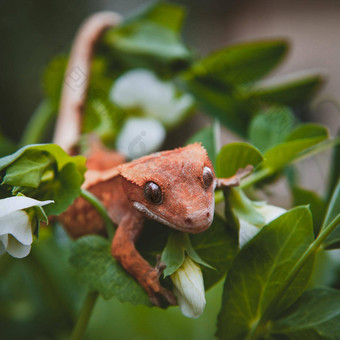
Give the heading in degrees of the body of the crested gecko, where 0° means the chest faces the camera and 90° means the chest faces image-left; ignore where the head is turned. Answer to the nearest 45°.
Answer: approximately 315°
